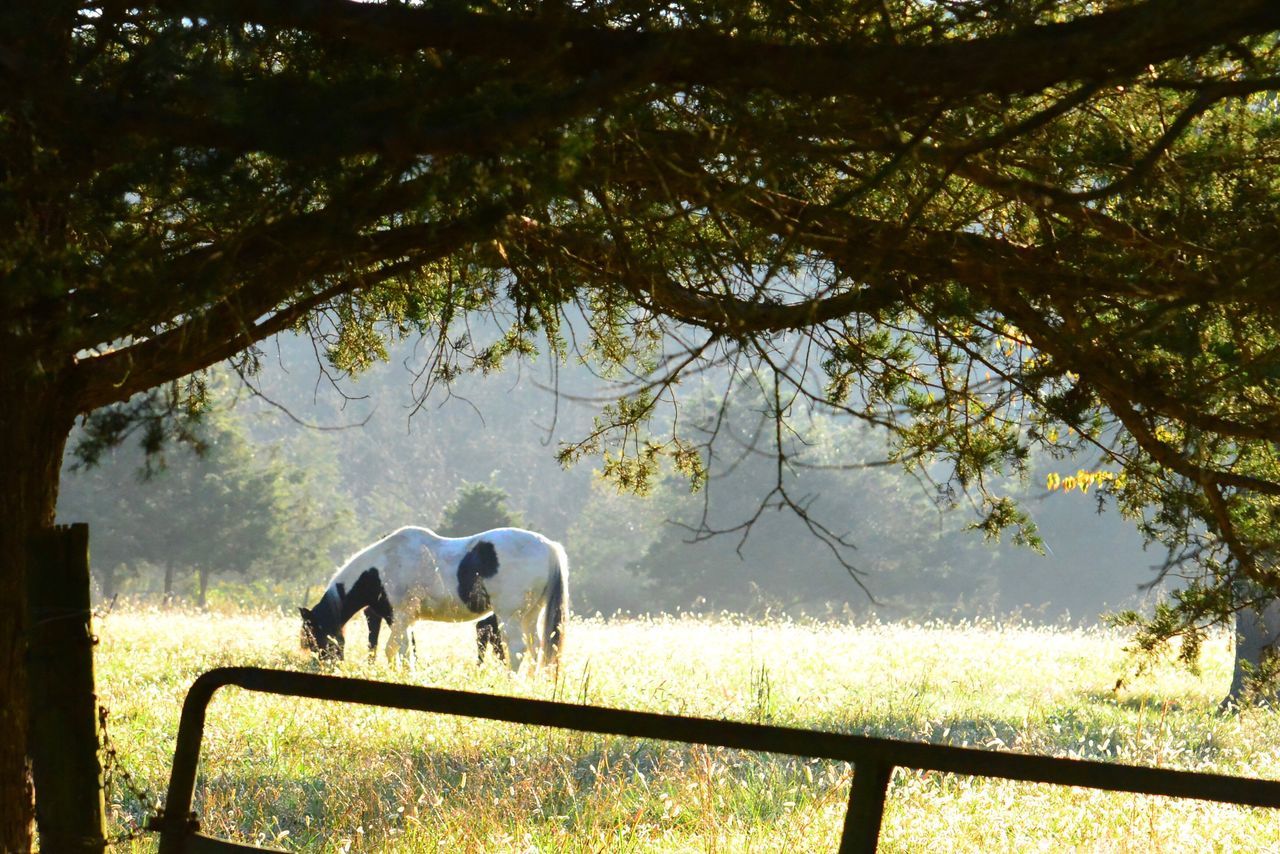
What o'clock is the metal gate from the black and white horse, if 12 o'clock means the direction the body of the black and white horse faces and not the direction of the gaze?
The metal gate is roughly at 9 o'clock from the black and white horse.

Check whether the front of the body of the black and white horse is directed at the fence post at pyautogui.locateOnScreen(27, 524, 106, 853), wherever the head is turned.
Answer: no

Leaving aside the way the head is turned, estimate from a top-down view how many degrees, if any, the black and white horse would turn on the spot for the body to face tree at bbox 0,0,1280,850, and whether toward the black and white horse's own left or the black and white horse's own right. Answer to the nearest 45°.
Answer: approximately 90° to the black and white horse's own left

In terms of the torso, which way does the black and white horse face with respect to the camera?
to the viewer's left

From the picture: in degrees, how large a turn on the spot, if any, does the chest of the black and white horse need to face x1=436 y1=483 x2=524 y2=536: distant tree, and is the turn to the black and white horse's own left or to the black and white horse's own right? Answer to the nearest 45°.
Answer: approximately 90° to the black and white horse's own right

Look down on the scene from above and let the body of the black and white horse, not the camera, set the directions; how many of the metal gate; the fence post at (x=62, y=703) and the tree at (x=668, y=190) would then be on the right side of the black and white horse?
0
